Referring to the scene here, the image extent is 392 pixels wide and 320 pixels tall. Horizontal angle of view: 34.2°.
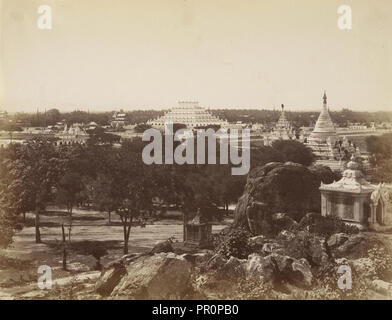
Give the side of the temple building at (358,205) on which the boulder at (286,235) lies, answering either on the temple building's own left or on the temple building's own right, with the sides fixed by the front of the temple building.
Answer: on the temple building's own right

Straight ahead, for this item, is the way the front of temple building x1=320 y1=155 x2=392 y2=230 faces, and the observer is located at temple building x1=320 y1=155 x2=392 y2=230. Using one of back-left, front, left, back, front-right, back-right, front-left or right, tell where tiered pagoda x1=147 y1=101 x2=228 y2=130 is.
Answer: back-right

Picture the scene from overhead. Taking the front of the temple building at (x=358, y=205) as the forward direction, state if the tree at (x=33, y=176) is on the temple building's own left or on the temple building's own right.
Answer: on the temple building's own right

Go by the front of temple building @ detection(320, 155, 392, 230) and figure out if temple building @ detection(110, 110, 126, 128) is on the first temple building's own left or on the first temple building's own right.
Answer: on the first temple building's own right

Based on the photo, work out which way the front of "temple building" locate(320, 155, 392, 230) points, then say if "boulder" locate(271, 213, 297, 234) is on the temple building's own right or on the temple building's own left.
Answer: on the temple building's own right
